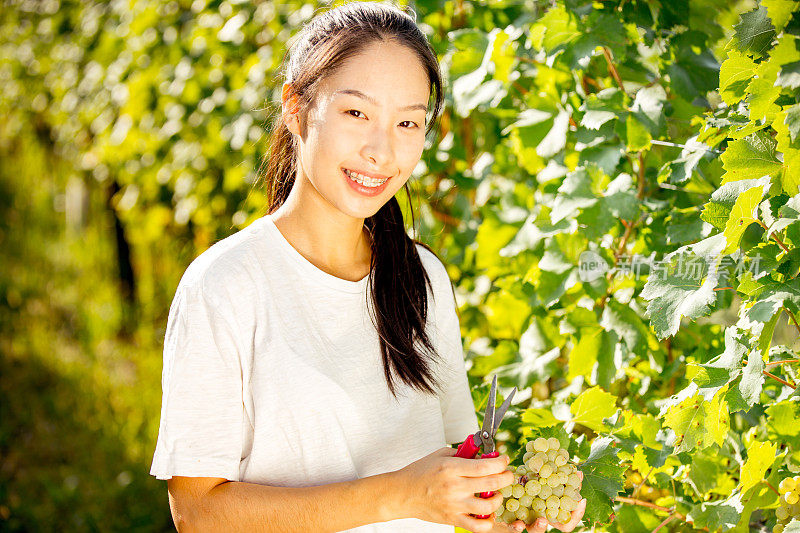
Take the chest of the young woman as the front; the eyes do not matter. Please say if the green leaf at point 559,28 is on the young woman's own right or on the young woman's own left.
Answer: on the young woman's own left

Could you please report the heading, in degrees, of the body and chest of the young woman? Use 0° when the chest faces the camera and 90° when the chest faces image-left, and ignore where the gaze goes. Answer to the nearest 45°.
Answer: approximately 315°
